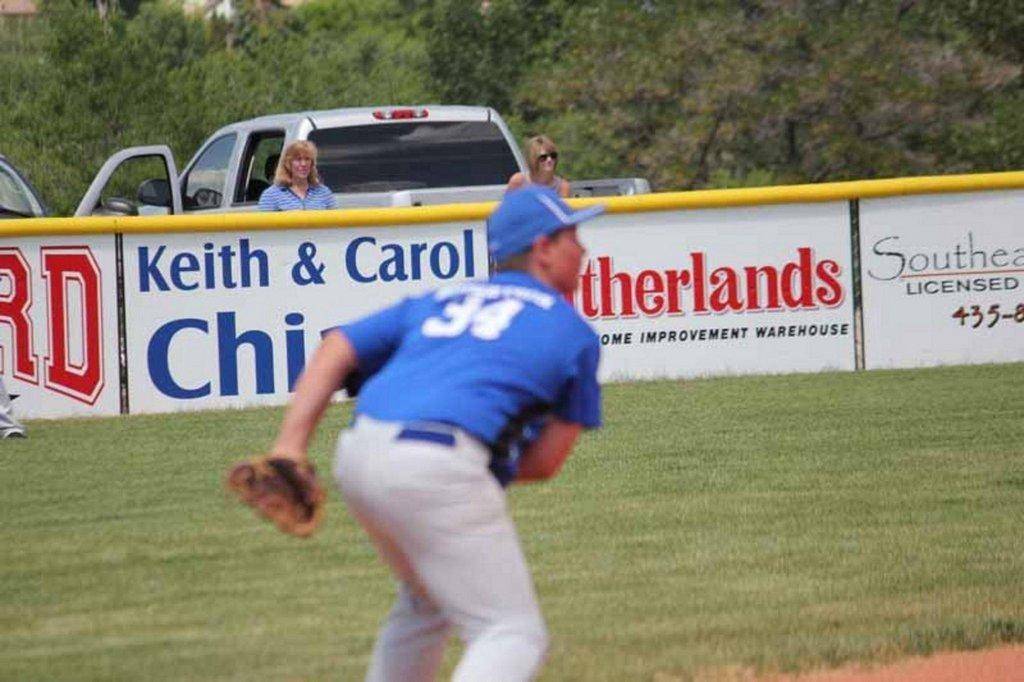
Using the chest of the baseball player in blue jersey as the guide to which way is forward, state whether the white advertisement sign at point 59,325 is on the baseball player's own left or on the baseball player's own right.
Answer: on the baseball player's own left

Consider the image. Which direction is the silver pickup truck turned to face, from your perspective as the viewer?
facing away from the viewer and to the left of the viewer

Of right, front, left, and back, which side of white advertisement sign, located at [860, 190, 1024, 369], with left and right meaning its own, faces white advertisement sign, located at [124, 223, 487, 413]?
right

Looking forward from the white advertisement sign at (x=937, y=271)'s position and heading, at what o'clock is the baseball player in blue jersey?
The baseball player in blue jersey is roughly at 12 o'clock from the white advertisement sign.

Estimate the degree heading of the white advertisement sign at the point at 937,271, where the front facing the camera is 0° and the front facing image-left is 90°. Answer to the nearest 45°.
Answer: approximately 0°

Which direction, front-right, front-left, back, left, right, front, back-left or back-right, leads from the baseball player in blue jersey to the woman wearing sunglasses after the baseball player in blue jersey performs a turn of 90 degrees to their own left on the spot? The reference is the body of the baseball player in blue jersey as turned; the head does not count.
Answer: front-right

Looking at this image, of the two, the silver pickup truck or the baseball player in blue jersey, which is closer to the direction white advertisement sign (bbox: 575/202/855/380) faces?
the baseball player in blue jersey

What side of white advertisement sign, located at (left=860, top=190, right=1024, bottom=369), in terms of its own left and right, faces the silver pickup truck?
right

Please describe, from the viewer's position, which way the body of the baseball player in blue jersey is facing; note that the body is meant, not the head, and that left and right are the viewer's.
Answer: facing away from the viewer and to the right of the viewer

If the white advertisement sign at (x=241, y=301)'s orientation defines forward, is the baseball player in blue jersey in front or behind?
in front

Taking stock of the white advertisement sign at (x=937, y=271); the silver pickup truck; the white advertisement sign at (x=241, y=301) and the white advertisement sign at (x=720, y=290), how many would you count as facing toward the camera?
3

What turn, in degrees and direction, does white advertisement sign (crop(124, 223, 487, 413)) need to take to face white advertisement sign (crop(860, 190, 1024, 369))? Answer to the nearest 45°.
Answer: approximately 90° to its left

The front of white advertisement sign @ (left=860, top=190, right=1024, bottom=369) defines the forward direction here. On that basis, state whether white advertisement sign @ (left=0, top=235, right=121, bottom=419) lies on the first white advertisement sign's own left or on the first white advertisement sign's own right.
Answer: on the first white advertisement sign's own right

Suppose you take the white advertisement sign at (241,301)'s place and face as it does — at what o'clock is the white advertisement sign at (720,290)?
the white advertisement sign at (720,290) is roughly at 9 o'clock from the white advertisement sign at (241,301).

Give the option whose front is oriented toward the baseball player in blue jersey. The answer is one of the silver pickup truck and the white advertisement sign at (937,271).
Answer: the white advertisement sign
